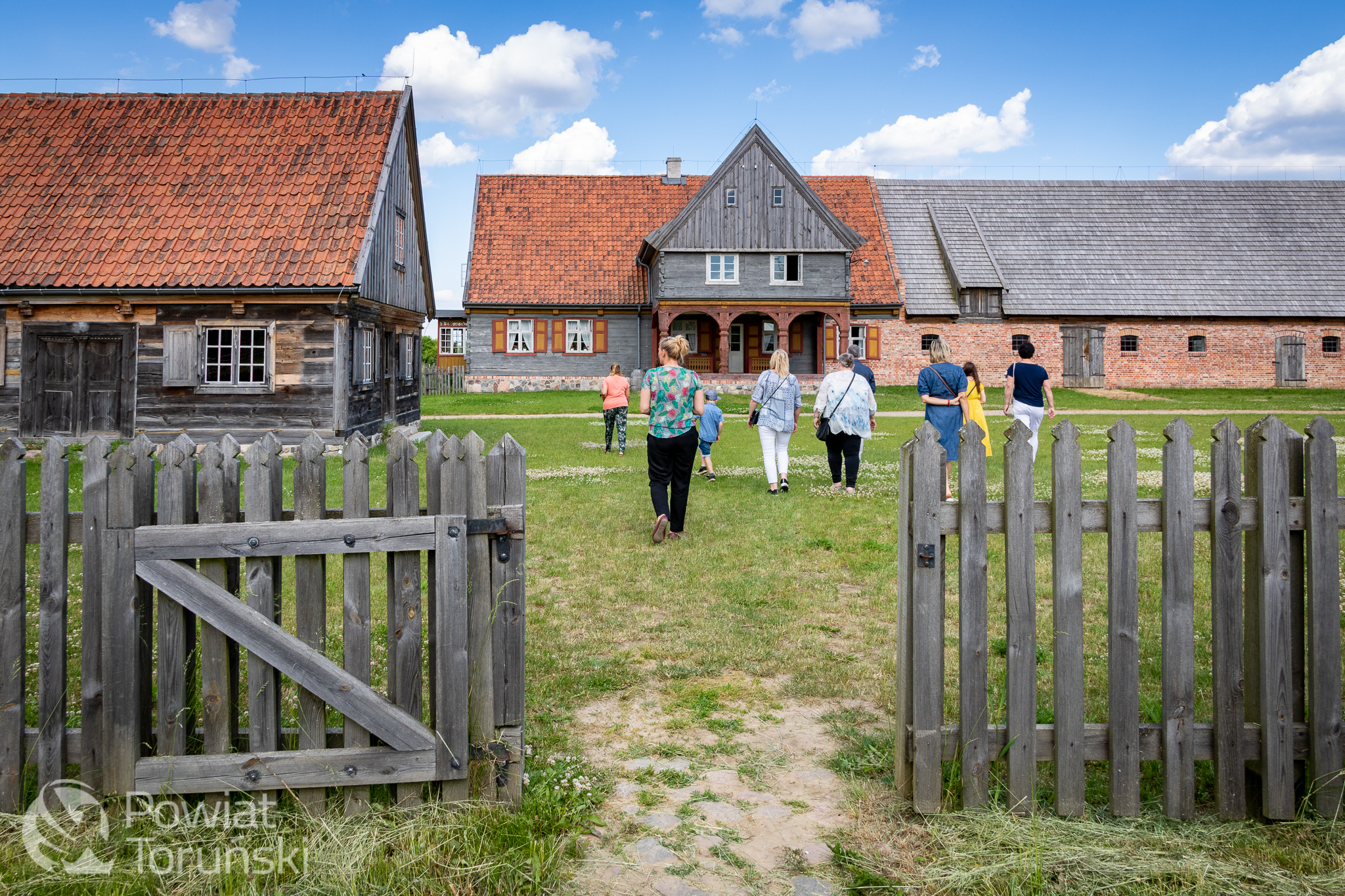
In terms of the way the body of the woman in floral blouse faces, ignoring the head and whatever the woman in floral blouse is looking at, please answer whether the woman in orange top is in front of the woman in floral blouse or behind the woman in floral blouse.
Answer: in front

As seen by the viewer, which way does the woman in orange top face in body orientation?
away from the camera

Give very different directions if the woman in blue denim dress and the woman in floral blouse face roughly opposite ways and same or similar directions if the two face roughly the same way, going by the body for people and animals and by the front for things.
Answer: same or similar directions

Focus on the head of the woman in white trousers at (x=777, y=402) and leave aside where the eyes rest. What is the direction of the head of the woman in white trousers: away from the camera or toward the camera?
away from the camera

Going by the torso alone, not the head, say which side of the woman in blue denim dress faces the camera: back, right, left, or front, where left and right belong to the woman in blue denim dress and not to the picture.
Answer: back

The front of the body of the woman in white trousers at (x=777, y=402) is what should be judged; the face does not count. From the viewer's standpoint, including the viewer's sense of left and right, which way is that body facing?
facing away from the viewer

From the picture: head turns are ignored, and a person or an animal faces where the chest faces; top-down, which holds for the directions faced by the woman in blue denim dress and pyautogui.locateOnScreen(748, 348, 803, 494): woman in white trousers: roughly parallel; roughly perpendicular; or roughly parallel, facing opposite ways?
roughly parallel

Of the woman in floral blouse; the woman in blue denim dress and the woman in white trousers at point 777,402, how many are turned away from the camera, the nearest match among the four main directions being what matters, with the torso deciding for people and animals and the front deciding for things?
3

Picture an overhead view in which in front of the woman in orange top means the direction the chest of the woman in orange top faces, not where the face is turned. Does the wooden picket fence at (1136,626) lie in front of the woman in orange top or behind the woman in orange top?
behind

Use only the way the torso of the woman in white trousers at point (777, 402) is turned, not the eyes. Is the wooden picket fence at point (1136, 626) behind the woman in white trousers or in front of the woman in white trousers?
behind

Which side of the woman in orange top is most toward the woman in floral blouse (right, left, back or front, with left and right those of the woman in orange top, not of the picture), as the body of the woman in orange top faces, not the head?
back

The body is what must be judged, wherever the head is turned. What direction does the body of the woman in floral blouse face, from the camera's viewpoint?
away from the camera
